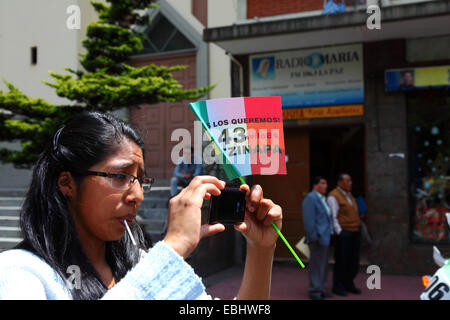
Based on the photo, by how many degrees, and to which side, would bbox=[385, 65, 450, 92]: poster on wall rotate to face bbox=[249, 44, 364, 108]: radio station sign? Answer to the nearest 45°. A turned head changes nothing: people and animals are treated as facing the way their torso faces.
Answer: approximately 90° to its right

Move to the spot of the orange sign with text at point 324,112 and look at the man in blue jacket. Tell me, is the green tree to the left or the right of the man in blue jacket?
right

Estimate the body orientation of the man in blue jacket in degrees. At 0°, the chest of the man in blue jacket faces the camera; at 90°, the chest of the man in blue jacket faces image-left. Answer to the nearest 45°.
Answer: approximately 315°

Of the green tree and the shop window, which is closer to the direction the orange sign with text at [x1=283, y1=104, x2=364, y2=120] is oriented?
the green tree

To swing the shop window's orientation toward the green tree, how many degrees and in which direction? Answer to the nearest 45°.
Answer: approximately 45° to its right

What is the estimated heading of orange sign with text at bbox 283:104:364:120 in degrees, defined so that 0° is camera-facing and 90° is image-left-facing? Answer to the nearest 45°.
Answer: approximately 0°

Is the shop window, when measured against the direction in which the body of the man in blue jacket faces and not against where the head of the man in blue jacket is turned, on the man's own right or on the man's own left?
on the man's own left

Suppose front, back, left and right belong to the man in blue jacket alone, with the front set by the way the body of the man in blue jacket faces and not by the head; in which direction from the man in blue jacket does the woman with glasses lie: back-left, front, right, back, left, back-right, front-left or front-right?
front-right

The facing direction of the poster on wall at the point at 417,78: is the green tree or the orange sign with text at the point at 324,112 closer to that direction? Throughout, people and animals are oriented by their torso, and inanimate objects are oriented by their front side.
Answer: the green tree
